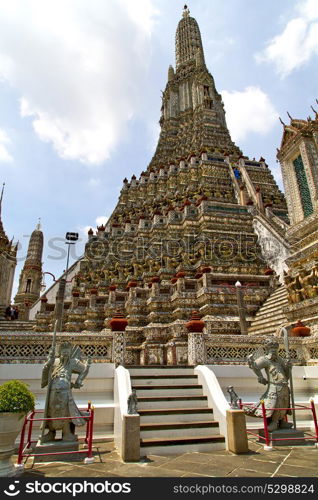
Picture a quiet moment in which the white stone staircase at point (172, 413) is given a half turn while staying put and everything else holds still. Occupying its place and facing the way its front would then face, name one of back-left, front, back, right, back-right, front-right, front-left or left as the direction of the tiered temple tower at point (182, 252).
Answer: front

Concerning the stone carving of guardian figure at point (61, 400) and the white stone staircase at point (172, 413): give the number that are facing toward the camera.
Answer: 2

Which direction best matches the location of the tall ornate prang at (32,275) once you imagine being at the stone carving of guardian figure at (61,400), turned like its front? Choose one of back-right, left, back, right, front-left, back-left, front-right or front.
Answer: back

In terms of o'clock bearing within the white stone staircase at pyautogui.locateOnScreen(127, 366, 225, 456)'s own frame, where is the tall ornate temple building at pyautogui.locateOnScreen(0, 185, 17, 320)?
The tall ornate temple building is roughly at 5 o'clock from the white stone staircase.

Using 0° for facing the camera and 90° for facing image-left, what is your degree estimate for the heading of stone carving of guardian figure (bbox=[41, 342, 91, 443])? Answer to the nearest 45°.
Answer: approximately 0°

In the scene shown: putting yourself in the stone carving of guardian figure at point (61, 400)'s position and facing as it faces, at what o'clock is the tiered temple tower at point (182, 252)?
The tiered temple tower is roughly at 7 o'clock from the stone carving of guardian figure.

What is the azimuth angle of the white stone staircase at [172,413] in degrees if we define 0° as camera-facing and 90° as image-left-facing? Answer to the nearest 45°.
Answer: approximately 0°

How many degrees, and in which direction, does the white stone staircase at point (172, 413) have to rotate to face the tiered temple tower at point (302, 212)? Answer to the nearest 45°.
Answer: approximately 135° to its left

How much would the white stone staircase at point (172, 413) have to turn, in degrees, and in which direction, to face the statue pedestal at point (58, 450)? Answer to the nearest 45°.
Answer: approximately 45° to its right

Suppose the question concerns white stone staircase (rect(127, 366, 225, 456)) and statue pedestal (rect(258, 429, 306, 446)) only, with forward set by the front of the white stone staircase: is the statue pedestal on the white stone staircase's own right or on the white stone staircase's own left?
on the white stone staircase's own left
